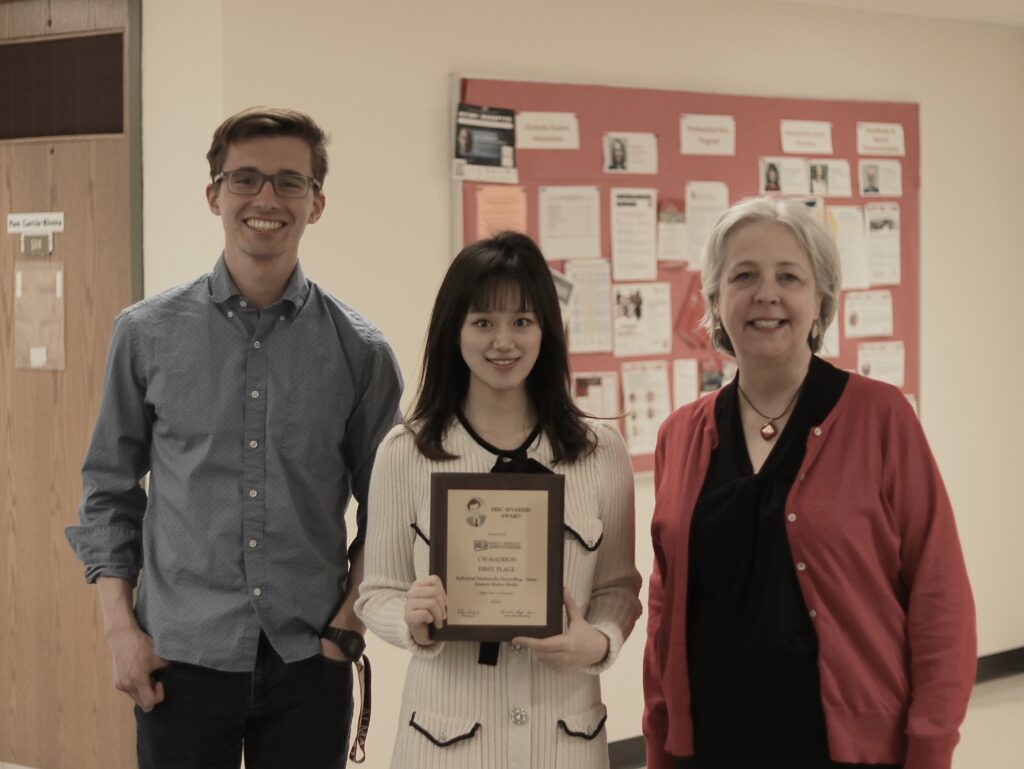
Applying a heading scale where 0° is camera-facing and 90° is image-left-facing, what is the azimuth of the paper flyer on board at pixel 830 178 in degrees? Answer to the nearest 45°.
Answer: approximately 0°

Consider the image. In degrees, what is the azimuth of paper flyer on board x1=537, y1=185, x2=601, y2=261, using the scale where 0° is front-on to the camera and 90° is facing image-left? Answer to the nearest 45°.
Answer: approximately 0°

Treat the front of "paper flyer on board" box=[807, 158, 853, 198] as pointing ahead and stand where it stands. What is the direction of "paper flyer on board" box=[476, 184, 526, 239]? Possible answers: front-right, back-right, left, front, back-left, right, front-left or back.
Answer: front-right

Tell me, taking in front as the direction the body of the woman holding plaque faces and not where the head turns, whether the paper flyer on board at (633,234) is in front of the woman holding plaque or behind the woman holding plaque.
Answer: behind
